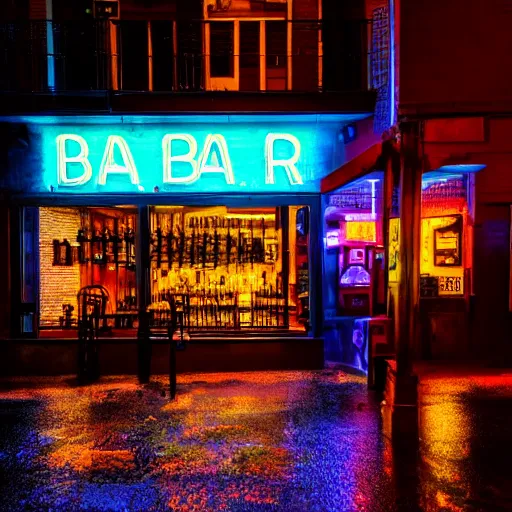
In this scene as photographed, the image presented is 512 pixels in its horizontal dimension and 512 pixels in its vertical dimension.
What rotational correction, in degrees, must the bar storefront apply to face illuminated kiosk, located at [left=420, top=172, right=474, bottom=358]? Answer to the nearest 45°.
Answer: approximately 90° to its left

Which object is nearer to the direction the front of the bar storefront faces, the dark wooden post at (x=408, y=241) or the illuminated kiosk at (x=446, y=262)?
the dark wooden post

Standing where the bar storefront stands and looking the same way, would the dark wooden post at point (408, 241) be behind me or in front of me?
in front

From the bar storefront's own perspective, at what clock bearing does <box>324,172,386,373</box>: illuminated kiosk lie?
The illuminated kiosk is roughly at 9 o'clock from the bar storefront.

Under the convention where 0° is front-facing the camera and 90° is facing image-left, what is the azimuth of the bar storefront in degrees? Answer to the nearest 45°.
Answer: approximately 0°
